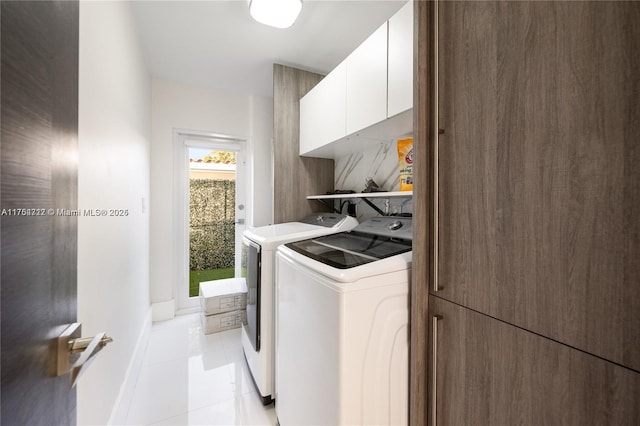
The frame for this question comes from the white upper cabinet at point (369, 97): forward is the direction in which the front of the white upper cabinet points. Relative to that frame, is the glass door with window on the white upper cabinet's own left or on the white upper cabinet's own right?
on the white upper cabinet's own right

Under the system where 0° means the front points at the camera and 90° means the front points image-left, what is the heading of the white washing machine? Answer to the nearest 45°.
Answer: approximately 45°

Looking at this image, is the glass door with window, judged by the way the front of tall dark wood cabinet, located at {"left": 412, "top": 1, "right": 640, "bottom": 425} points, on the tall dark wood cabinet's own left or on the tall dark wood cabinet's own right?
on the tall dark wood cabinet's own right

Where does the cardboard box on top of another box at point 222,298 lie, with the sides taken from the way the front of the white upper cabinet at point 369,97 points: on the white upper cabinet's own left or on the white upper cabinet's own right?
on the white upper cabinet's own right

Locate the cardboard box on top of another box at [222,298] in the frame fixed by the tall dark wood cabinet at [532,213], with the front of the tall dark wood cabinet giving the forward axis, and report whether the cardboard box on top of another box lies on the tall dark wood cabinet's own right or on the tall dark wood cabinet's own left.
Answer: on the tall dark wood cabinet's own right

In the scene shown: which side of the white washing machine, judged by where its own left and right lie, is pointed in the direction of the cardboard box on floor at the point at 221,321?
right

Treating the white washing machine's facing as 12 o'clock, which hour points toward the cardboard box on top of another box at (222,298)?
The cardboard box on top of another box is roughly at 3 o'clock from the white washing machine.
